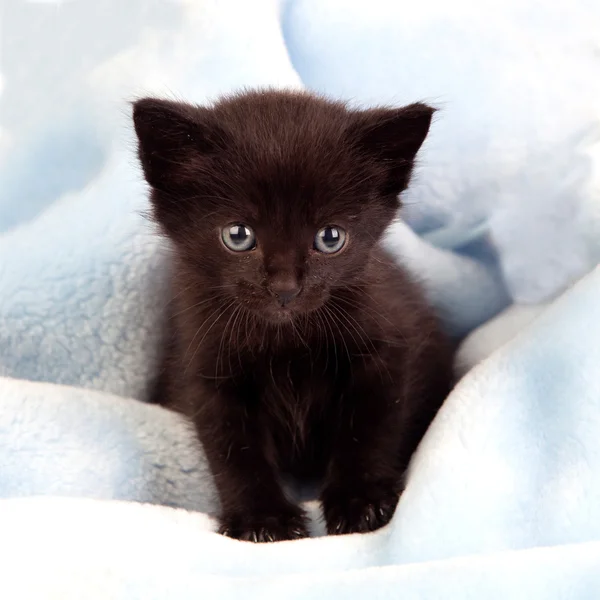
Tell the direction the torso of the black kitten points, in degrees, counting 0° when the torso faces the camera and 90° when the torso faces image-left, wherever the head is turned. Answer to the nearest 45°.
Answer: approximately 0°
